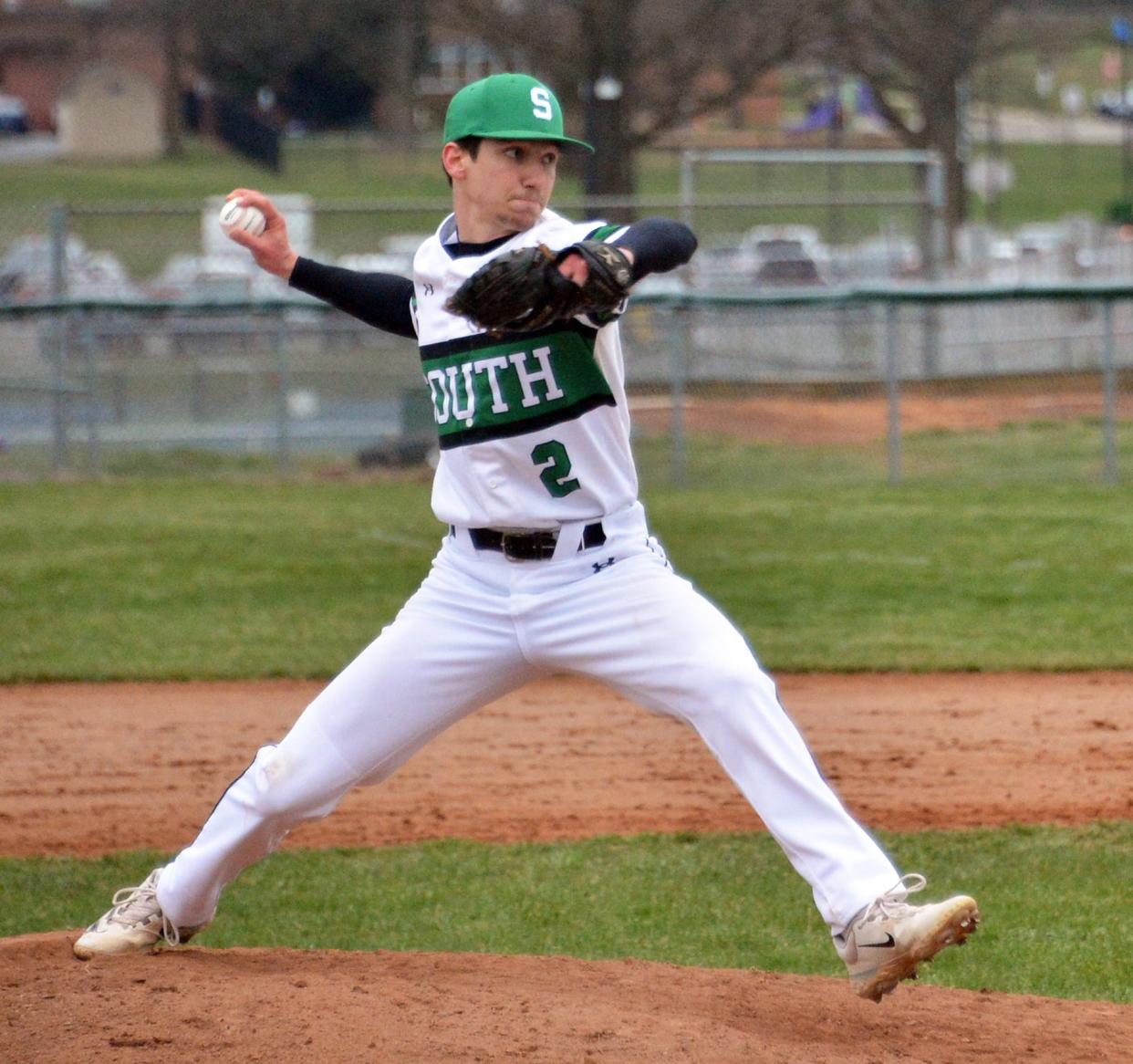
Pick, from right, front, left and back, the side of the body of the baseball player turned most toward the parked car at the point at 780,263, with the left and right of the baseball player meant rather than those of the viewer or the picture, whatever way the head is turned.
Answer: back

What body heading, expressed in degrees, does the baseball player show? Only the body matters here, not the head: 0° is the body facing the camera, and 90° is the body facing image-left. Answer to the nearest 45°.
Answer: approximately 0°

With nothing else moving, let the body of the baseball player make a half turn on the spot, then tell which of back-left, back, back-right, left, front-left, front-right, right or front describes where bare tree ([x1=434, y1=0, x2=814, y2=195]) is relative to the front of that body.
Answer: front

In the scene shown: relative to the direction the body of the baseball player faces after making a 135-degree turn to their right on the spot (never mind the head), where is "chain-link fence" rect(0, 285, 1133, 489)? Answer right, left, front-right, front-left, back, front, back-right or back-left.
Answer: front-right

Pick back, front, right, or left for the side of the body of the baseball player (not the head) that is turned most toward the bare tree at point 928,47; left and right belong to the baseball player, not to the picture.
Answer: back
